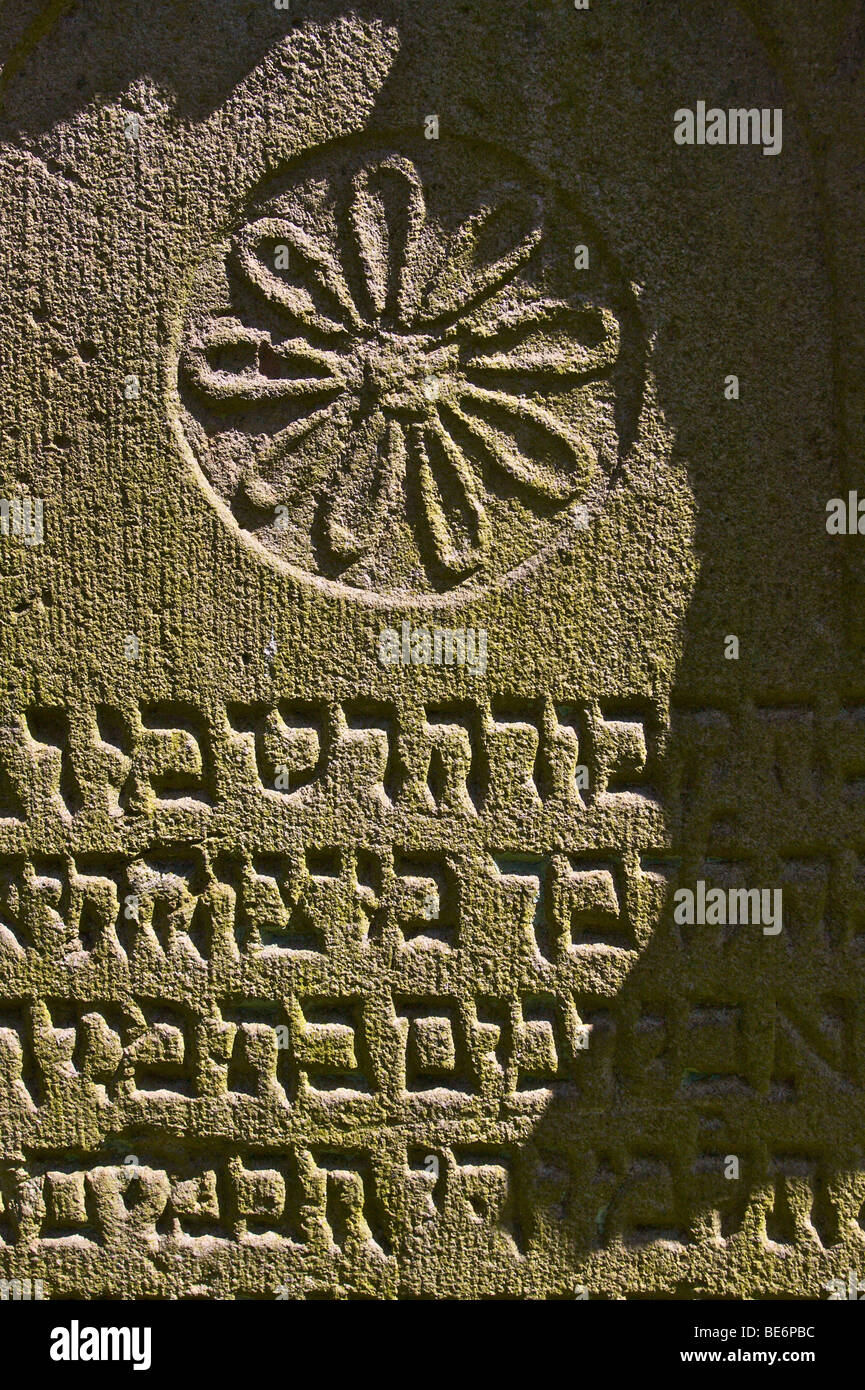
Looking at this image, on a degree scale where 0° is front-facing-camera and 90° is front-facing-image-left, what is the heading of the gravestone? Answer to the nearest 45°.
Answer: approximately 0°
